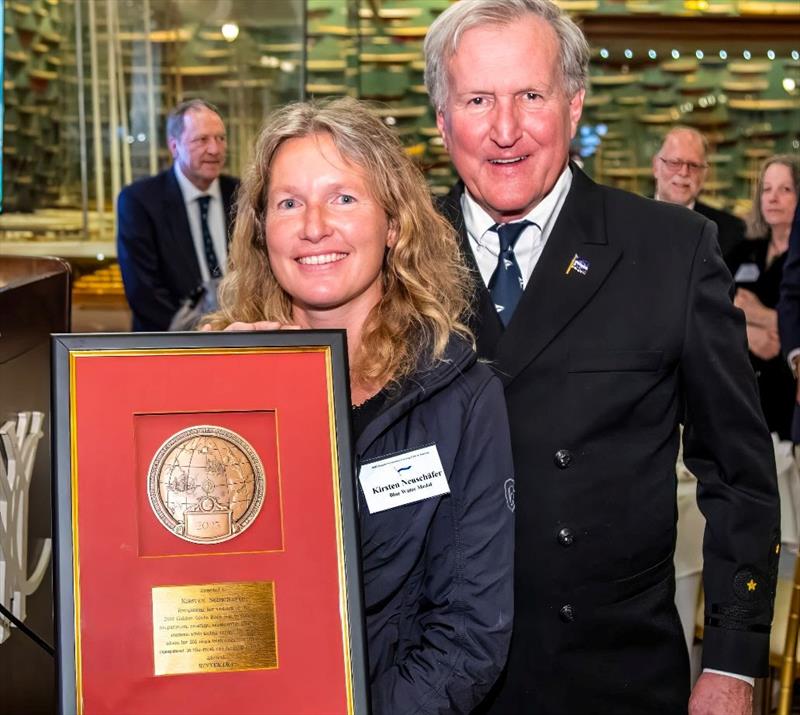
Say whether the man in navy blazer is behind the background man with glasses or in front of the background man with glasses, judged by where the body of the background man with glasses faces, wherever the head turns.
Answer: in front

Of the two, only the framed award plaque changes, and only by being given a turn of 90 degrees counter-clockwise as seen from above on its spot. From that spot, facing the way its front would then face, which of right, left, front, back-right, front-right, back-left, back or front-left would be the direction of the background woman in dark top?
front-left

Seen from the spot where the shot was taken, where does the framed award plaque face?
facing the viewer

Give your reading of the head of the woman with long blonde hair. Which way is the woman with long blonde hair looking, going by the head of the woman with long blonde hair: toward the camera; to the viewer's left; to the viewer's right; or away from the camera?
toward the camera

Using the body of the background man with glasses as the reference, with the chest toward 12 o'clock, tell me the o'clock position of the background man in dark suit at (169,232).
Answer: The background man in dark suit is roughly at 2 o'clock from the background man with glasses.

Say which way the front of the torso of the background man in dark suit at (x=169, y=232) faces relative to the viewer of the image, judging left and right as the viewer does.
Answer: facing the viewer and to the right of the viewer

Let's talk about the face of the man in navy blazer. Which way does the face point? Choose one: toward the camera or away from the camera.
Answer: toward the camera

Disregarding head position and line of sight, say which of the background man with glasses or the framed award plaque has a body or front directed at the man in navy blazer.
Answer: the background man with glasses

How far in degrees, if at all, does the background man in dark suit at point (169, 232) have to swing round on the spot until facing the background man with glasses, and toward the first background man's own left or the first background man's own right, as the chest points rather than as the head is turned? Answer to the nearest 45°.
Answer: approximately 45° to the first background man's own left

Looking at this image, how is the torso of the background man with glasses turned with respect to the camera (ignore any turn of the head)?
toward the camera

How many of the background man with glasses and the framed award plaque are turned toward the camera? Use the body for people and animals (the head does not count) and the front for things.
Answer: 2

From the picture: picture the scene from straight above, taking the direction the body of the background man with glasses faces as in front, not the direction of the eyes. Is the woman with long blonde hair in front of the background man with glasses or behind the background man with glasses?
in front

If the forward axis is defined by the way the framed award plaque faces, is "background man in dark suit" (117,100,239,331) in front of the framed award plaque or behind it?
behind

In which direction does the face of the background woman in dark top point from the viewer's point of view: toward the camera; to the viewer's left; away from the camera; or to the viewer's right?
toward the camera

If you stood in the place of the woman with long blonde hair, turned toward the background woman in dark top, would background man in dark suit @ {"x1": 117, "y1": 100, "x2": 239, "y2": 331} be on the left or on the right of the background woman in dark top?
left
